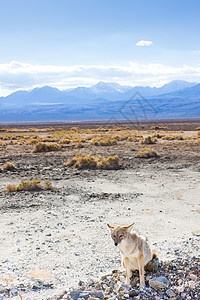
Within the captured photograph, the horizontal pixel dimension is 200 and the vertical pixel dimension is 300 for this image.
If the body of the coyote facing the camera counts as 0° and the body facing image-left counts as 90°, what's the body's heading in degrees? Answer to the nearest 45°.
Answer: approximately 45°

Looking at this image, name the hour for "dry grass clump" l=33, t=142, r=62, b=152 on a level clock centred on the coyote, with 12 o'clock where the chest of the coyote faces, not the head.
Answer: The dry grass clump is roughly at 4 o'clock from the coyote.

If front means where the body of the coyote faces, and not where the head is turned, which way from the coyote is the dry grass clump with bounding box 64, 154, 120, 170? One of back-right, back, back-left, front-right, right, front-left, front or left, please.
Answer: back-right

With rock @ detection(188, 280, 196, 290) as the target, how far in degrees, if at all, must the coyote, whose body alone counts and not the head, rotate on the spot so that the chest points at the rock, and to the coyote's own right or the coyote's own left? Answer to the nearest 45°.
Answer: approximately 135° to the coyote's own left
